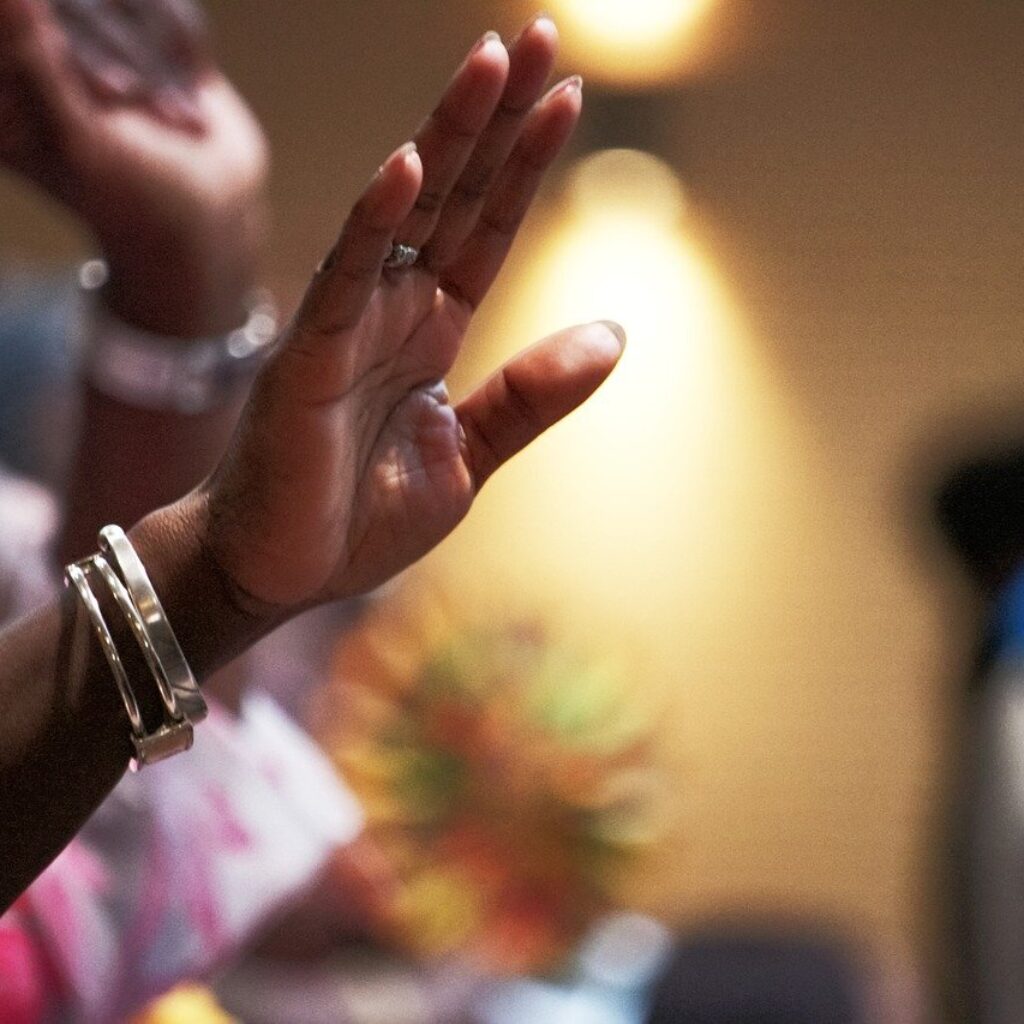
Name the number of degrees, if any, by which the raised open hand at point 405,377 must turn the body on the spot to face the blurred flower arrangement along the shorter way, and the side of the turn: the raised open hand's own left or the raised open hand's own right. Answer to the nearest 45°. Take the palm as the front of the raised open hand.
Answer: approximately 135° to the raised open hand's own left
